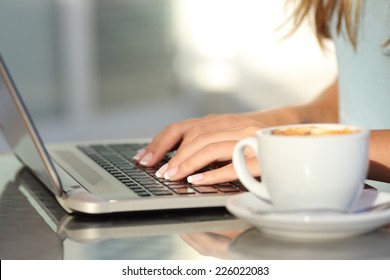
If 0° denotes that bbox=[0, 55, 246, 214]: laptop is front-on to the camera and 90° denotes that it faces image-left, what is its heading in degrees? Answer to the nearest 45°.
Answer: approximately 270°
